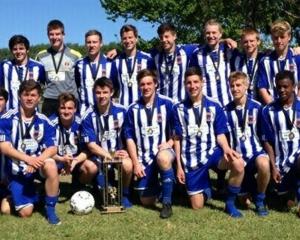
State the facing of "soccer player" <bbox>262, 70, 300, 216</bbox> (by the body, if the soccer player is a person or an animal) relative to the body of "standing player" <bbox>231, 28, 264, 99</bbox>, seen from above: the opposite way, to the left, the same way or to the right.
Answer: the same way

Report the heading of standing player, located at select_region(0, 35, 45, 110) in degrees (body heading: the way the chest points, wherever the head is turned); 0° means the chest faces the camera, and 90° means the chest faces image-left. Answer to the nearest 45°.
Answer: approximately 0°

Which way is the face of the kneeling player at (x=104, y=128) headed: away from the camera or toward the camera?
toward the camera

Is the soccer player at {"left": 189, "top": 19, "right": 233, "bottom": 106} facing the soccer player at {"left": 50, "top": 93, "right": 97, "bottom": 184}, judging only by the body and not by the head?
no

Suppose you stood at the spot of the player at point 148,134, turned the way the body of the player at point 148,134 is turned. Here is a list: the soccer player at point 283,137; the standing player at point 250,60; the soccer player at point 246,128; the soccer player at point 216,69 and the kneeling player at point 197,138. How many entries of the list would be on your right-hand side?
0

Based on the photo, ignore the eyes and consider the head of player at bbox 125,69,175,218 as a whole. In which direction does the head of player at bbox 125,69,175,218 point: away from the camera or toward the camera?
toward the camera

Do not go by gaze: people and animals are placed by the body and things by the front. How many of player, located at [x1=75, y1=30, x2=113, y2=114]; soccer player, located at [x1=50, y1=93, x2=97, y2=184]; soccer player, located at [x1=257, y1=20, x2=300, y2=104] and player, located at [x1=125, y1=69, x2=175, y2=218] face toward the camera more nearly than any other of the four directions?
4

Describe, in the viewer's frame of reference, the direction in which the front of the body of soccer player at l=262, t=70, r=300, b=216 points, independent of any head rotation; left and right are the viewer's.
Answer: facing the viewer

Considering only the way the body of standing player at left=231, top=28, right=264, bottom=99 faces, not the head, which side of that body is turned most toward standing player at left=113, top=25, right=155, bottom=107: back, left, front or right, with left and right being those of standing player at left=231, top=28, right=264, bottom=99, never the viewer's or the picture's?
right

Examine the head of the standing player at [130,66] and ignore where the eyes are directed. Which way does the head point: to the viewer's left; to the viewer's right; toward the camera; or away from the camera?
toward the camera

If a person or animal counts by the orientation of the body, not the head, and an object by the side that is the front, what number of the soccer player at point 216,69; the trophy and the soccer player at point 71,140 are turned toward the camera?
3

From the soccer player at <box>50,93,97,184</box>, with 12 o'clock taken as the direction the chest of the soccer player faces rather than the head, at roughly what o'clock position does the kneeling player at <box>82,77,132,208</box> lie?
The kneeling player is roughly at 10 o'clock from the soccer player.

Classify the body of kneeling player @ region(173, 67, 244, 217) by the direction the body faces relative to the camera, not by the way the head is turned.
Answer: toward the camera

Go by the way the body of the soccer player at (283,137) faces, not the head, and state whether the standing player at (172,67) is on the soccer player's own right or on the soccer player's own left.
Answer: on the soccer player's own right

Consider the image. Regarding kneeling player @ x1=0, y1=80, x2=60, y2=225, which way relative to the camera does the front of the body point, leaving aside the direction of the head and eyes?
toward the camera

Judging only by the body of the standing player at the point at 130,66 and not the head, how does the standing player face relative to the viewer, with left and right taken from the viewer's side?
facing the viewer

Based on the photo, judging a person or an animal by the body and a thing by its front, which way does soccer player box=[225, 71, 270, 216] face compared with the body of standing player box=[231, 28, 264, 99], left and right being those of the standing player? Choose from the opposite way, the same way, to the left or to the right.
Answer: the same way
